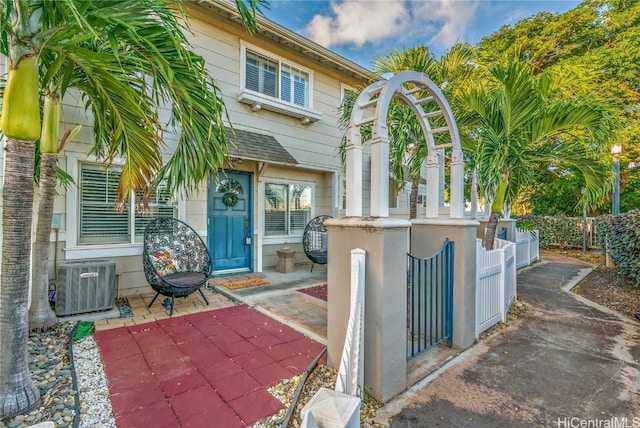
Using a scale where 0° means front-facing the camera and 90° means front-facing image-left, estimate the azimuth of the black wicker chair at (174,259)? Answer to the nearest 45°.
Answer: approximately 315°

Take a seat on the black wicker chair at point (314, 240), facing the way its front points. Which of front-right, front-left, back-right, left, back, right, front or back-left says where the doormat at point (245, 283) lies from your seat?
right

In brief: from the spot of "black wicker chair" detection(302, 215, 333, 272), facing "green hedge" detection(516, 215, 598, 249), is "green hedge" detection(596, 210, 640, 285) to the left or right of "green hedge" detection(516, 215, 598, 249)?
right

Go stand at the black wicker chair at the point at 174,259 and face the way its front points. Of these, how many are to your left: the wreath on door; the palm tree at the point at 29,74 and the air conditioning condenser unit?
1

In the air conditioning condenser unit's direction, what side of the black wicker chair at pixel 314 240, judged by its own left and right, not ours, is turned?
right

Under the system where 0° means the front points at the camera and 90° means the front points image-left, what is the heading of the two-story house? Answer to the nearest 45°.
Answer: approximately 315°

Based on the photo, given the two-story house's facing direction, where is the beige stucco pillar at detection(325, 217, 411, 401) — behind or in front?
in front

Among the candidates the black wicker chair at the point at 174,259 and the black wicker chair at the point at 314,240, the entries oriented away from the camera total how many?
0

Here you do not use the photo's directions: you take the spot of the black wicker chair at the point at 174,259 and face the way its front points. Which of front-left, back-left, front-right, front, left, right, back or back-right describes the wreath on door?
left

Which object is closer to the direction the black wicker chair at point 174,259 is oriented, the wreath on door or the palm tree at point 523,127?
the palm tree
